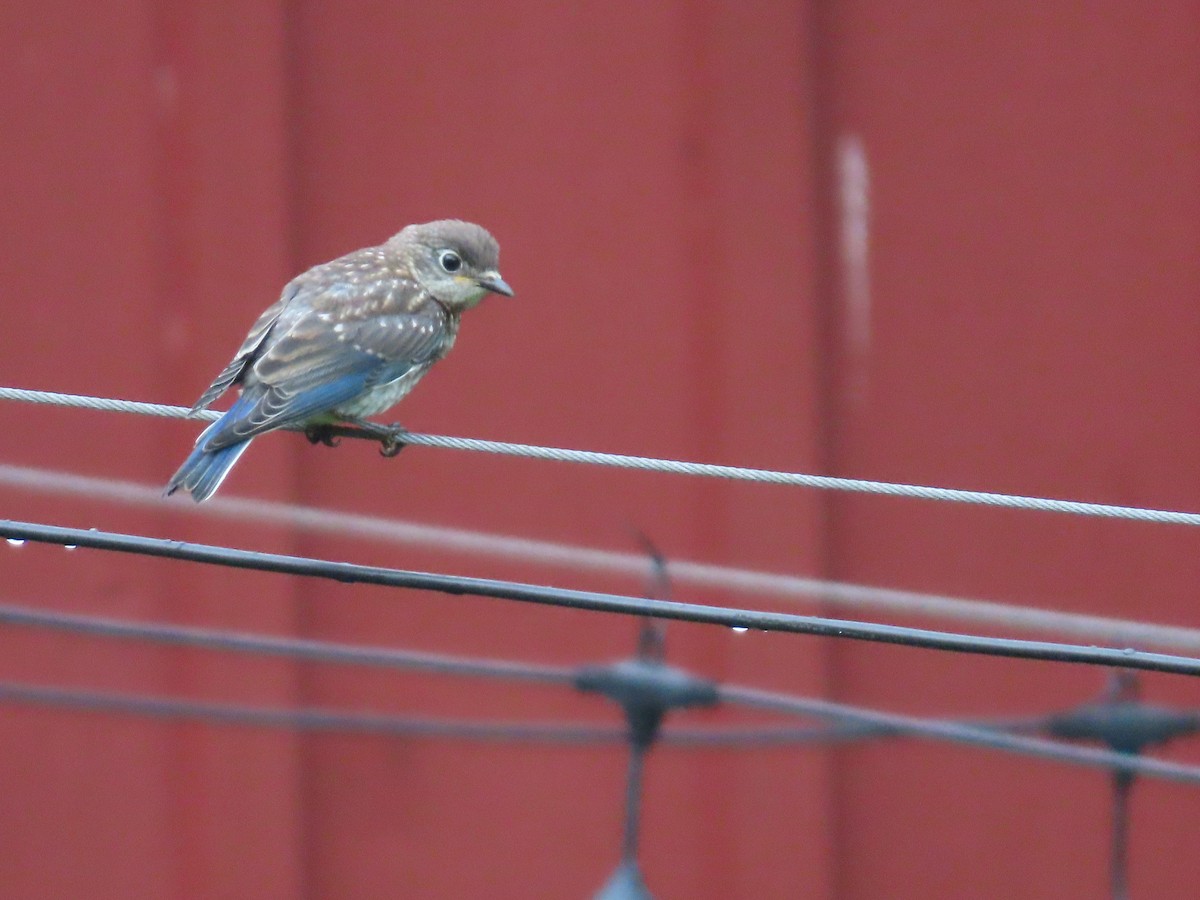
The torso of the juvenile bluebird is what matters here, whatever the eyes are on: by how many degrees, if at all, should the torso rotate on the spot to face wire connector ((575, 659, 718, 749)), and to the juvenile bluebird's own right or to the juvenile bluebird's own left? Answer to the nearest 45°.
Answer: approximately 45° to the juvenile bluebird's own right

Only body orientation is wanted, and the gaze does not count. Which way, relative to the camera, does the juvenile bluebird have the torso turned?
to the viewer's right
